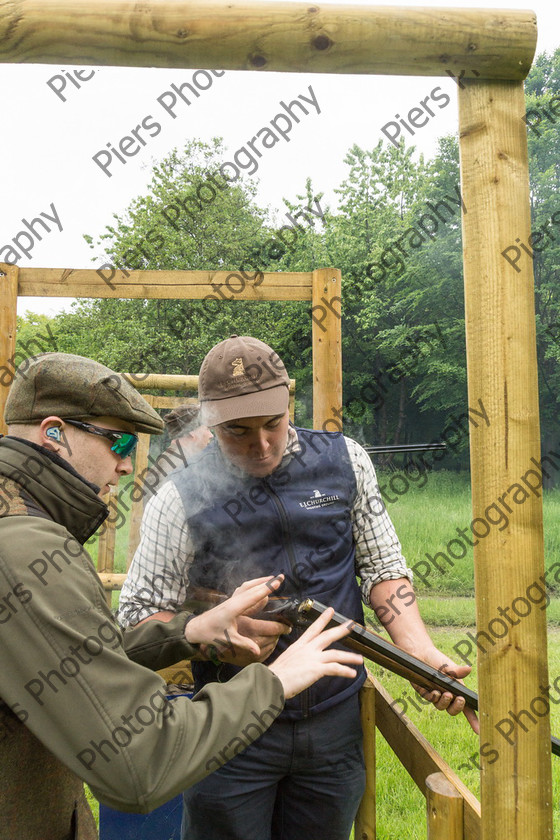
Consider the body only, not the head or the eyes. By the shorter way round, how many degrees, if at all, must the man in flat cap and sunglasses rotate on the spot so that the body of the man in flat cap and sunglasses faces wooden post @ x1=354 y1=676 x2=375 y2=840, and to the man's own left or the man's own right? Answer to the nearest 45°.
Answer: approximately 45° to the man's own left

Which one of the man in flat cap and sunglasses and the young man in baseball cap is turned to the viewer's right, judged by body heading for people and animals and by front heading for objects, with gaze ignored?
the man in flat cap and sunglasses

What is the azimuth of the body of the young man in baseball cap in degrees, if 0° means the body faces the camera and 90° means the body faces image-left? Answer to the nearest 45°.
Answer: approximately 0°

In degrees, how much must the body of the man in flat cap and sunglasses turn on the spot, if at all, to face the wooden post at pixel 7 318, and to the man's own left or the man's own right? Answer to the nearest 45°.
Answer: approximately 90° to the man's own left

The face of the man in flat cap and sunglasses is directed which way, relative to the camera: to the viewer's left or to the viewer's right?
to the viewer's right

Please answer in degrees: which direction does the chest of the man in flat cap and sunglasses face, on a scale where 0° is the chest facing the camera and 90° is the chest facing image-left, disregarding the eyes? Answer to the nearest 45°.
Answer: approximately 270°

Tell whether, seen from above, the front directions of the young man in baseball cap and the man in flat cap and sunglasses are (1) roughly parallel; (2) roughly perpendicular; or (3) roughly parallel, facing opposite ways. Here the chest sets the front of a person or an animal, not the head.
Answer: roughly perpendicular

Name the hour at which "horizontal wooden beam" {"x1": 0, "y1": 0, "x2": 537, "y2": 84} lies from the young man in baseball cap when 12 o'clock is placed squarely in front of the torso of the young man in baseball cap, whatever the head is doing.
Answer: The horizontal wooden beam is roughly at 12 o'clock from the young man in baseball cap.
